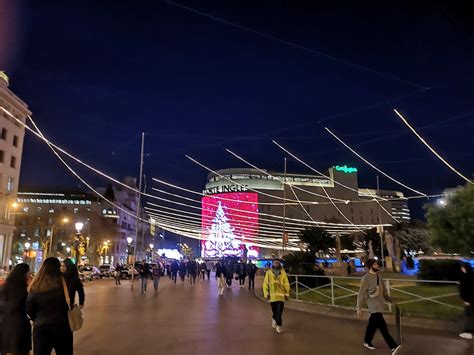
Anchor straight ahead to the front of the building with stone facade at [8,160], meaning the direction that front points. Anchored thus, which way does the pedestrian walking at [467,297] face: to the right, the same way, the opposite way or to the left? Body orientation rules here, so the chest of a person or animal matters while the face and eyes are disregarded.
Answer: the opposite way

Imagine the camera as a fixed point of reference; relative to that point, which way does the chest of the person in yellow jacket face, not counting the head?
toward the camera

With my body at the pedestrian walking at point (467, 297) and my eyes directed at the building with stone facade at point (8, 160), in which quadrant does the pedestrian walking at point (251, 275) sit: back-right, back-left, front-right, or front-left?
front-right

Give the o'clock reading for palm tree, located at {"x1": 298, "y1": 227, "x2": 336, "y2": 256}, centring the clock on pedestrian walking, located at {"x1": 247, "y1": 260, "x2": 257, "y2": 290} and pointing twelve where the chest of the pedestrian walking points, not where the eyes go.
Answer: The palm tree is roughly at 1 o'clock from the pedestrian walking.

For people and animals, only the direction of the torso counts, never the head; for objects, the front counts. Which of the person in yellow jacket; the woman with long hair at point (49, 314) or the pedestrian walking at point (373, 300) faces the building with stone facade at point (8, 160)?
the woman with long hair

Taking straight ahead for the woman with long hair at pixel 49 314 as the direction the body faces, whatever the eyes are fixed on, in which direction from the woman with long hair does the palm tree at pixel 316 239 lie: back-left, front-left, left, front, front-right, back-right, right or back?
front-right

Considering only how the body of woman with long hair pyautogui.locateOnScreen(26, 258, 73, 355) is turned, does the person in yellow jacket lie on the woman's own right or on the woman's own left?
on the woman's own right

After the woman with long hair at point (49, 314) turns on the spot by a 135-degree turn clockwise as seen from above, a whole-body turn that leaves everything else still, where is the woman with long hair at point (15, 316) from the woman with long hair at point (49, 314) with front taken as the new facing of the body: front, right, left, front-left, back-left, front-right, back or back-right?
back

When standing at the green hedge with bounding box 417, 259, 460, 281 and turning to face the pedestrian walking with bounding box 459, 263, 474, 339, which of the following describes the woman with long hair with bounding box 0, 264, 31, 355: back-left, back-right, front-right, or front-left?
front-right

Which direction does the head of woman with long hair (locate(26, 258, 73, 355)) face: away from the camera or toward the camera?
away from the camera

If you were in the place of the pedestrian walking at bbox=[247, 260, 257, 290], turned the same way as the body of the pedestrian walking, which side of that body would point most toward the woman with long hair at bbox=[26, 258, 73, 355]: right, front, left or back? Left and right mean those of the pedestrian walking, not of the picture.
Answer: back

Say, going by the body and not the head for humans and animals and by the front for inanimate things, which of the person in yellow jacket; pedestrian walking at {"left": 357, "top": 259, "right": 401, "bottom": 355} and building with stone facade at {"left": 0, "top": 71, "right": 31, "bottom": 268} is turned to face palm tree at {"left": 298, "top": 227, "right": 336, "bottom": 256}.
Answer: the building with stone facade

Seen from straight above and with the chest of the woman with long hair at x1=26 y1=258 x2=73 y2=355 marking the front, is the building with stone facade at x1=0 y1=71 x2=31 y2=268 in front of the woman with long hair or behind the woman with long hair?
in front

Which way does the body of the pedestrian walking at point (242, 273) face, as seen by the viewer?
away from the camera

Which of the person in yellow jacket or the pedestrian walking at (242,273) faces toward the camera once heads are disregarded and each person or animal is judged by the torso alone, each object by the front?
the person in yellow jacket

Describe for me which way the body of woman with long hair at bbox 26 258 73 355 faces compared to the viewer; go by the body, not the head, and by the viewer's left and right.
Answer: facing away from the viewer

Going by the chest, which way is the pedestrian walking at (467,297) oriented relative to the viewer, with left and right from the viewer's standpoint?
facing to the left of the viewer

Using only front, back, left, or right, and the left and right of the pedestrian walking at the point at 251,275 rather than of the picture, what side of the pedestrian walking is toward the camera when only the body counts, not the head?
back
